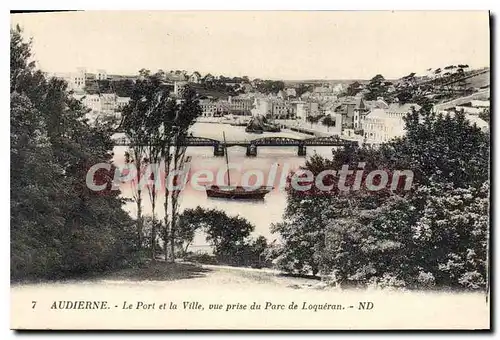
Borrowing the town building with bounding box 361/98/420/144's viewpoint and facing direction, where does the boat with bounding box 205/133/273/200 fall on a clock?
The boat is roughly at 1 o'clock from the town building.

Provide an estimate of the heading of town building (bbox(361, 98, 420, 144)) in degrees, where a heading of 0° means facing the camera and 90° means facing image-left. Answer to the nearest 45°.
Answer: approximately 45°

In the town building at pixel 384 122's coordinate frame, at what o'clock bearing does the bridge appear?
The bridge is roughly at 1 o'clock from the town building.
